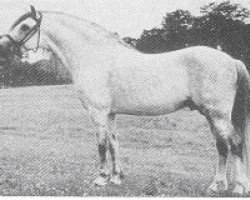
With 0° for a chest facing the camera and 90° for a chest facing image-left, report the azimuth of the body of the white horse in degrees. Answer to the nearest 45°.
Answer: approximately 90°
